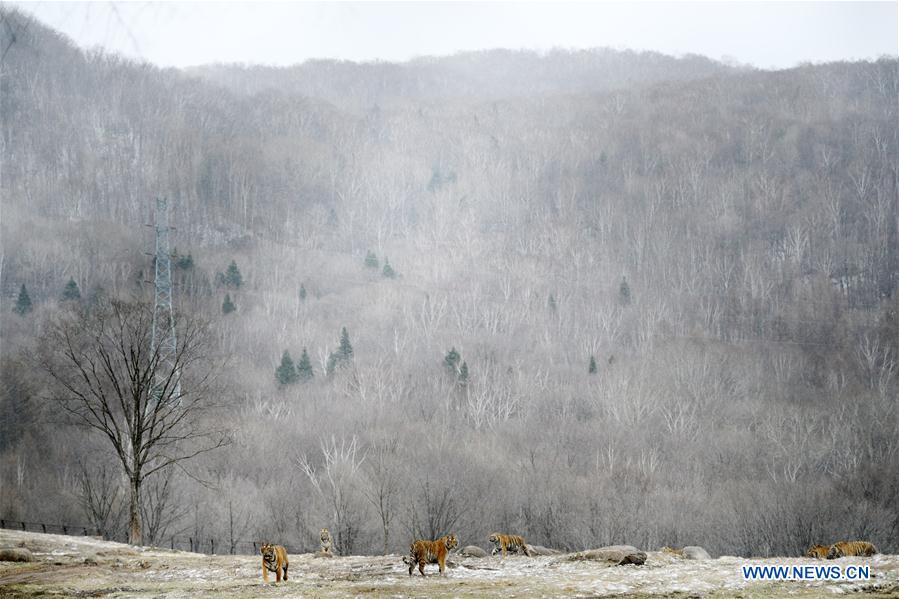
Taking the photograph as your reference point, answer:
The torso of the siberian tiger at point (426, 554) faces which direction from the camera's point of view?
to the viewer's right

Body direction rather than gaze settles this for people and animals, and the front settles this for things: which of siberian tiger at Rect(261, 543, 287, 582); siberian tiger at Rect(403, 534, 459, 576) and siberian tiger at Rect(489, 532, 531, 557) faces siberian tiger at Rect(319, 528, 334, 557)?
siberian tiger at Rect(489, 532, 531, 557)

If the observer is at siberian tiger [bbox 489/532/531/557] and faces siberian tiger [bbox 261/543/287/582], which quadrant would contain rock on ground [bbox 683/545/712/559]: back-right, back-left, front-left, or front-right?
back-left

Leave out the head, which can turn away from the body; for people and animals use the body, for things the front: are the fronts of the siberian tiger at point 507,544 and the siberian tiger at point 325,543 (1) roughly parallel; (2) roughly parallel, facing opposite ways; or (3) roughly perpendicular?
roughly perpendicular

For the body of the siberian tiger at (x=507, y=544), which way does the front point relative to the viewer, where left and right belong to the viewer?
facing to the left of the viewer

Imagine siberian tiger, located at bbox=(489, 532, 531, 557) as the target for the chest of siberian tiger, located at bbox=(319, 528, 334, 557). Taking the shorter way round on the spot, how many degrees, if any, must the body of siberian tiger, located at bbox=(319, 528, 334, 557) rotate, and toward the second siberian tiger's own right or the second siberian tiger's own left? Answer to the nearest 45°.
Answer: approximately 90° to the second siberian tiger's own left
